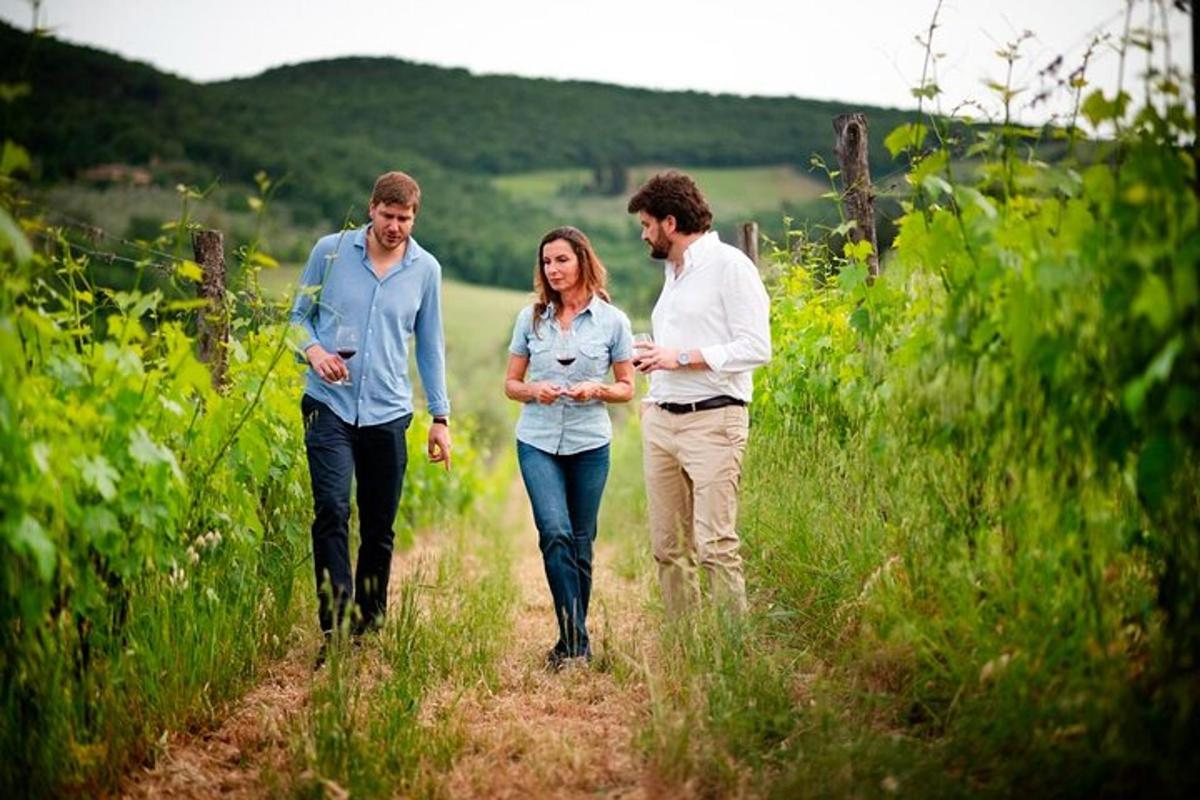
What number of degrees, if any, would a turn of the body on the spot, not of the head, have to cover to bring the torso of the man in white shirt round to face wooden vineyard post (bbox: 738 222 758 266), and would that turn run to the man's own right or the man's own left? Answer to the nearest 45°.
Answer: approximately 135° to the man's own right

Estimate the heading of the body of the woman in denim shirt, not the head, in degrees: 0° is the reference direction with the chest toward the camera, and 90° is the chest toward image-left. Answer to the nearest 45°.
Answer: approximately 0°

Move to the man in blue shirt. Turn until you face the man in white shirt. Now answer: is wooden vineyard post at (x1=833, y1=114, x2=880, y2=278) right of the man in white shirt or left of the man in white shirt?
left

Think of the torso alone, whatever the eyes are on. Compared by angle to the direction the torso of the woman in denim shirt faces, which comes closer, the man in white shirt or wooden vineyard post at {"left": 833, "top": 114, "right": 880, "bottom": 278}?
the man in white shirt

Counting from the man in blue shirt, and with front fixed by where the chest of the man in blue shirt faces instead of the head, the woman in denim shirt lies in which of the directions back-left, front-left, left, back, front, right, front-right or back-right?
left

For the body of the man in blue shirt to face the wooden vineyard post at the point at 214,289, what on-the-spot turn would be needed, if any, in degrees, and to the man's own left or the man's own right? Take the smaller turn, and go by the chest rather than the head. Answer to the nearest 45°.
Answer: approximately 135° to the man's own right

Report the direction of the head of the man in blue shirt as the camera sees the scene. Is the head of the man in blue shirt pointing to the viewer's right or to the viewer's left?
to the viewer's right

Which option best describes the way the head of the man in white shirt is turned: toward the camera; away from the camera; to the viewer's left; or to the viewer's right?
to the viewer's left

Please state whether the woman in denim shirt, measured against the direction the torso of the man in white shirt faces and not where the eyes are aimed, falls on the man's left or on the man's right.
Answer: on the man's right

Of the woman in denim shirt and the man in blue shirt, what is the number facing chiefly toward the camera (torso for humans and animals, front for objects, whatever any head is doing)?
2
